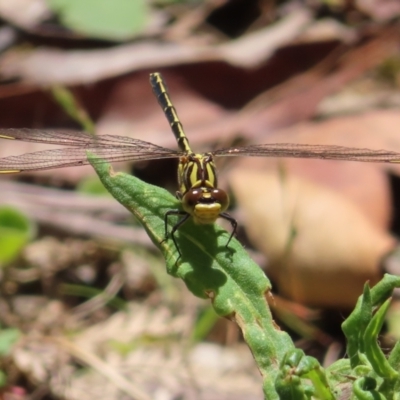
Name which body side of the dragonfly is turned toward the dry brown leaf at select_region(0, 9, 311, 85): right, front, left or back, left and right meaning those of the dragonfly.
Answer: back

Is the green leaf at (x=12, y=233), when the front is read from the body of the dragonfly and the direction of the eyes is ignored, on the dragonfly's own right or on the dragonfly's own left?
on the dragonfly's own right

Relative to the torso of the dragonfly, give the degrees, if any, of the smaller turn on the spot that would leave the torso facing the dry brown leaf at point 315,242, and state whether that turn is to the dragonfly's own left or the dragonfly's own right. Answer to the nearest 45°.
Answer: approximately 135° to the dragonfly's own left

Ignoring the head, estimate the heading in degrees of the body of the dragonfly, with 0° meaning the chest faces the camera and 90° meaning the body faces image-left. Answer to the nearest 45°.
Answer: approximately 0°

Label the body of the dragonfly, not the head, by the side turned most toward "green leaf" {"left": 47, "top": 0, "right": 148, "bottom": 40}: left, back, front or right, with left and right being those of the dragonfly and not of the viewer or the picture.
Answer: back
